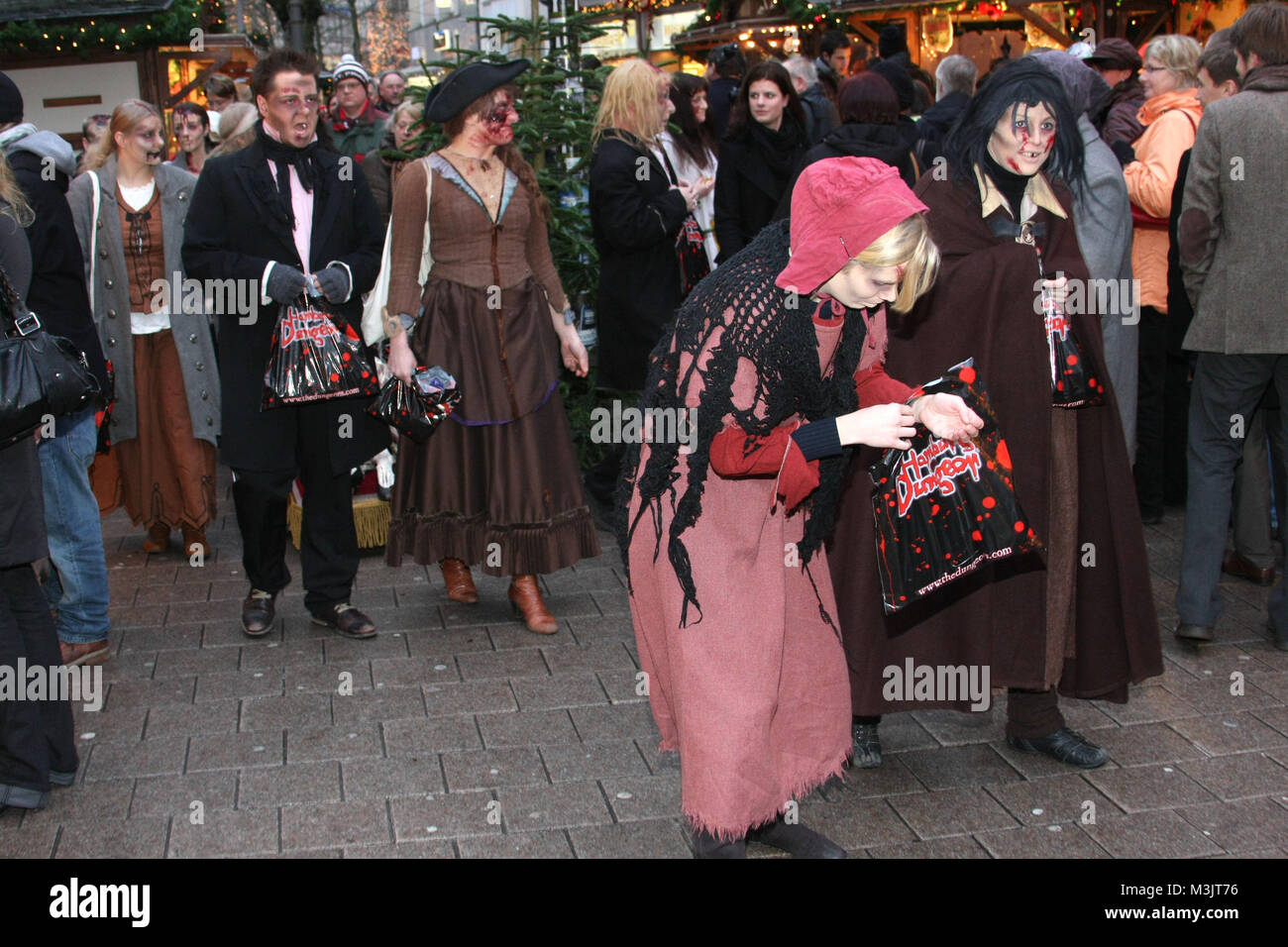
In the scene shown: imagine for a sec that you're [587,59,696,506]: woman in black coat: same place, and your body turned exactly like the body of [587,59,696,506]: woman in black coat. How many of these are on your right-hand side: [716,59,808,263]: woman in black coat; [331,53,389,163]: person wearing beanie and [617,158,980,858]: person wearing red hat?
1

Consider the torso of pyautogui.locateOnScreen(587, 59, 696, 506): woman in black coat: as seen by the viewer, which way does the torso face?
to the viewer's right

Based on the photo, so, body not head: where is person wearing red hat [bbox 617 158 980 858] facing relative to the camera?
to the viewer's right

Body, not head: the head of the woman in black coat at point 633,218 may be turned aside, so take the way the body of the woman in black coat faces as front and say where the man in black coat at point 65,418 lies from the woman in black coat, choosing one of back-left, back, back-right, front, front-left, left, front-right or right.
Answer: back-right

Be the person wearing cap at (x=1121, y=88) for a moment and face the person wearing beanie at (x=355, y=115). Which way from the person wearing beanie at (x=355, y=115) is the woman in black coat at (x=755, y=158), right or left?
left
